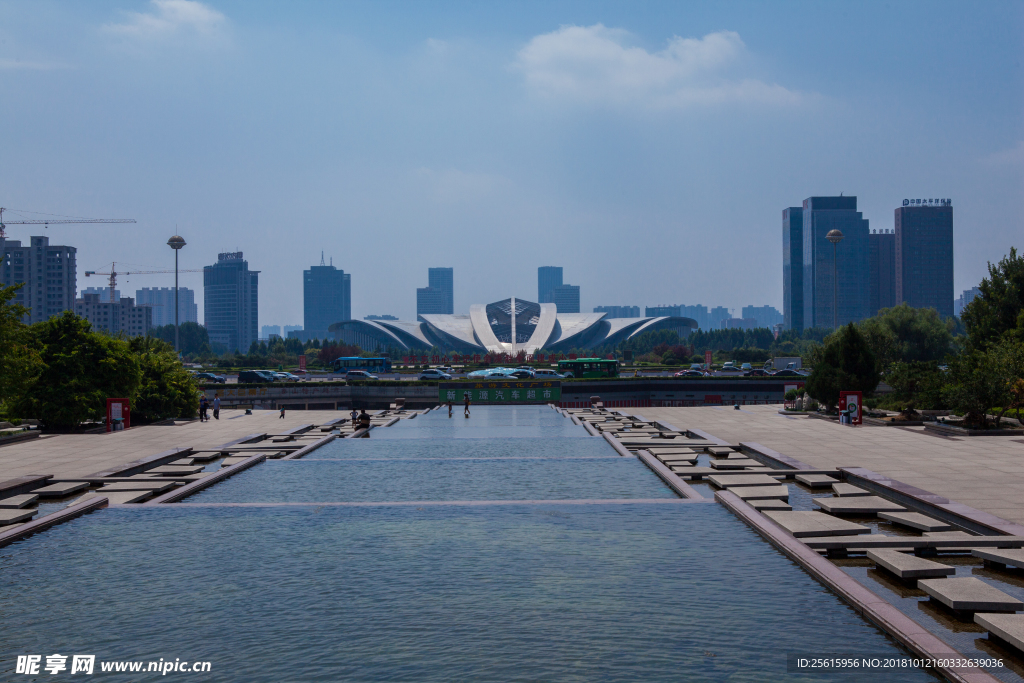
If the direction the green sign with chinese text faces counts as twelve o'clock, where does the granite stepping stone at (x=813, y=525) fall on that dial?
The granite stepping stone is roughly at 12 o'clock from the green sign with chinese text.

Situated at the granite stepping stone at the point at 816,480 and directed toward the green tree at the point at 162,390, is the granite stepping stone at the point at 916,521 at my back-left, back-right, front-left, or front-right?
back-left

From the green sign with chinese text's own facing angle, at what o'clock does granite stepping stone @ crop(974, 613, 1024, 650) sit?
The granite stepping stone is roughly at 12 o'clock from the green sign with chinese text.

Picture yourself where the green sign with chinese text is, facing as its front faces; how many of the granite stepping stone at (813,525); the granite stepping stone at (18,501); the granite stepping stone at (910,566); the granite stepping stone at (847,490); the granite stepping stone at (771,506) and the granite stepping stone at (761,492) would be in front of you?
6

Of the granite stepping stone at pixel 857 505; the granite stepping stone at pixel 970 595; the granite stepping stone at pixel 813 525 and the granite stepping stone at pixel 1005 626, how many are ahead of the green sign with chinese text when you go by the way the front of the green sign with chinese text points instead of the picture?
4

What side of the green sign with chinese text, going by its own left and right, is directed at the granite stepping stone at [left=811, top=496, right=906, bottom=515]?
front

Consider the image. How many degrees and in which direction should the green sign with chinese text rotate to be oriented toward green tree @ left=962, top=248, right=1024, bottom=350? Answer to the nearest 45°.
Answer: approximately 45° to its left

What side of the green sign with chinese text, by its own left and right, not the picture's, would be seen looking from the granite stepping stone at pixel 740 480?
front

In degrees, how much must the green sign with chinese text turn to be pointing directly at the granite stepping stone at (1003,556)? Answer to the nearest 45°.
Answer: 0° — it already faces it

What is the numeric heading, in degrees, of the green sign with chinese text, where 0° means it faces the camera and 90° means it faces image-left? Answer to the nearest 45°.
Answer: approximately 0°

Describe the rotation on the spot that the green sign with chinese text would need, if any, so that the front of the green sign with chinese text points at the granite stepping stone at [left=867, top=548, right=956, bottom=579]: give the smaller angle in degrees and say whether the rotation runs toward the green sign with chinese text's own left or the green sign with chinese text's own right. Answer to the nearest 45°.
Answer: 0° — it already faces it

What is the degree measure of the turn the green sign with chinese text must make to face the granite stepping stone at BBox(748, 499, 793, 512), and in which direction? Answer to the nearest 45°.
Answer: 0° — it already faces it

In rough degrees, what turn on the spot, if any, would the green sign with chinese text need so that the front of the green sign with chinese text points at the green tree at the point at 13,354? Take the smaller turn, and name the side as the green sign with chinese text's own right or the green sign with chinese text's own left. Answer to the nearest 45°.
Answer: approximately 45° to the green sign with chinese text's own right

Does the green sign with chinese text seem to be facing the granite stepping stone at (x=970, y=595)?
yes
